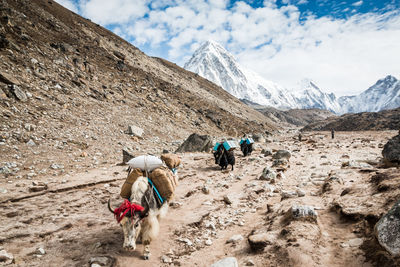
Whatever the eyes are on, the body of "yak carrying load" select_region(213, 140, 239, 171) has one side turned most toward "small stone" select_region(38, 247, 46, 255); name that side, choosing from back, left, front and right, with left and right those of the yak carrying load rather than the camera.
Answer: front

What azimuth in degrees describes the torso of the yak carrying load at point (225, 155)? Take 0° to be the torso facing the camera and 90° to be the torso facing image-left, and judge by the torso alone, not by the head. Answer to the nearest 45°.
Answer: approximately 45°

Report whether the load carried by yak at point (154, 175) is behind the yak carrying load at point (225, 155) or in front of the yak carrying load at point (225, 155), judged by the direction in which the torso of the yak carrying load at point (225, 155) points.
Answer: in front

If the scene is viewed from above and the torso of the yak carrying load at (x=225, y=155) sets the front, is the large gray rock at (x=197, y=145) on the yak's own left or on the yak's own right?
on the yak's own right

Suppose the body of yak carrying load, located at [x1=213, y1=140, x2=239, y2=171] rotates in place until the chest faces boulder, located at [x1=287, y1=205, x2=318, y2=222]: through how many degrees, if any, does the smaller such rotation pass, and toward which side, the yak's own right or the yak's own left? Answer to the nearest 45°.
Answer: approximately 45° to the yak's own left

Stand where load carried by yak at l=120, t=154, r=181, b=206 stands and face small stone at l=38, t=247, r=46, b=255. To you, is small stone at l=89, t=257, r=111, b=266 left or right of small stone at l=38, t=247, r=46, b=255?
left

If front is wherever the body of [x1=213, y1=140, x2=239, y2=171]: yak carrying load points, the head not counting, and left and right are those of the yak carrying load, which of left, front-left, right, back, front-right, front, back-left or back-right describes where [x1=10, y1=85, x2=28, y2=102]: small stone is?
front-right

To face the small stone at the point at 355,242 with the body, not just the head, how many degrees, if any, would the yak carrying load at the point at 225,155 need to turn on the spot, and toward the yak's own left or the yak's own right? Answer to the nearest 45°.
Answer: approximately 45° to the yak's own left

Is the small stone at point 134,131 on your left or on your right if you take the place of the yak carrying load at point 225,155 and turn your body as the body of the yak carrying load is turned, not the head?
on your right

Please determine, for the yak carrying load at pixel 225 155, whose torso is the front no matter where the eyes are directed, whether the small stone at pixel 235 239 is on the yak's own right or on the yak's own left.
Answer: on the yak's own left

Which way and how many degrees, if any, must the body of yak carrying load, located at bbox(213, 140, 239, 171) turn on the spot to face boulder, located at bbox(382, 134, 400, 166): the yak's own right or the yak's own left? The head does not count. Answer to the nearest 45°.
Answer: approximately 90° to the yak's own left

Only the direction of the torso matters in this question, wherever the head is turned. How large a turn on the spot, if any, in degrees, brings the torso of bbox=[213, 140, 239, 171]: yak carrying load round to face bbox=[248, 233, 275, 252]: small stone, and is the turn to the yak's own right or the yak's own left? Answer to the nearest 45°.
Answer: approximately 45° to the yak's own left
